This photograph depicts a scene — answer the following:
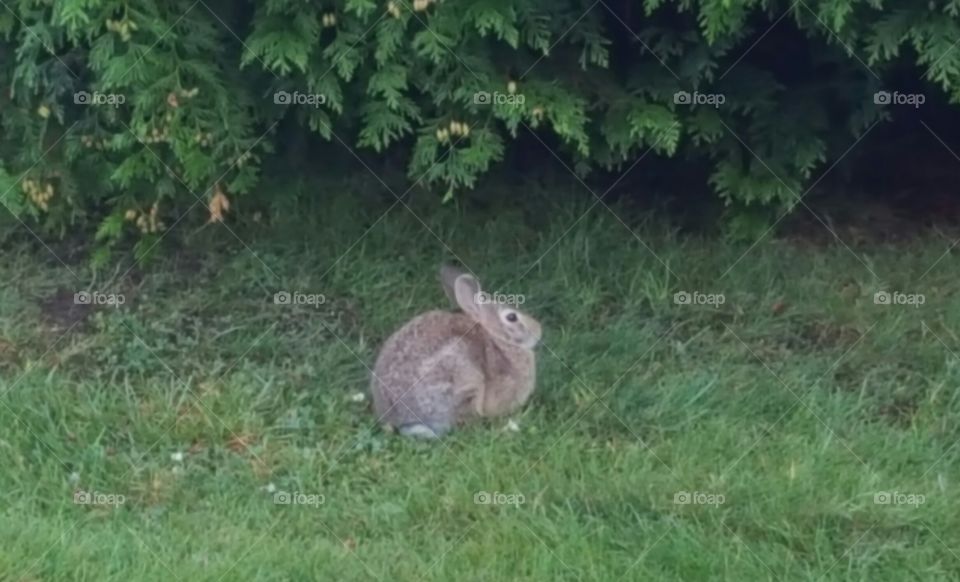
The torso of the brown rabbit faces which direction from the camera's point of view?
to the viewer's right
